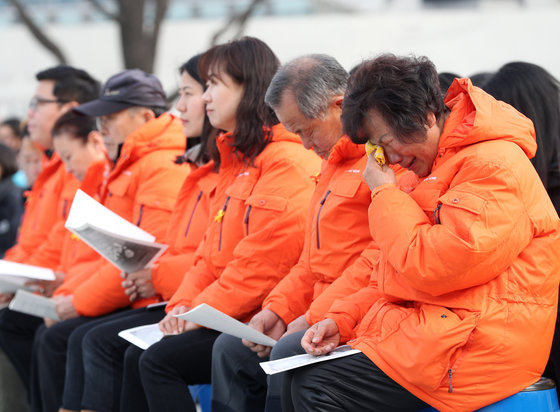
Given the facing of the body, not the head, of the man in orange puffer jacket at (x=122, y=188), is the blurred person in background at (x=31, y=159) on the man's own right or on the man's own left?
on the man's own right

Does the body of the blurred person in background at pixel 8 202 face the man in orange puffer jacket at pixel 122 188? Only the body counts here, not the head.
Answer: no

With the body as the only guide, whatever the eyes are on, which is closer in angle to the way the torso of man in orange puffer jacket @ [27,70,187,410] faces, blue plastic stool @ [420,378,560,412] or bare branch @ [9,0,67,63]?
the bare branch

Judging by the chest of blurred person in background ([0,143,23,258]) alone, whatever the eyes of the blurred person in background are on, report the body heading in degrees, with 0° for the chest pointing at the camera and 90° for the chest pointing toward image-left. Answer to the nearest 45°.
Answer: approximately 90°

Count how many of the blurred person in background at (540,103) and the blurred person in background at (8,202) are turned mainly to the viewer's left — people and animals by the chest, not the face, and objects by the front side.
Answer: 2

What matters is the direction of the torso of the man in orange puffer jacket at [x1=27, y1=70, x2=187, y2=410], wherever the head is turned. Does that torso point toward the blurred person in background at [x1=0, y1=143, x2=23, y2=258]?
no

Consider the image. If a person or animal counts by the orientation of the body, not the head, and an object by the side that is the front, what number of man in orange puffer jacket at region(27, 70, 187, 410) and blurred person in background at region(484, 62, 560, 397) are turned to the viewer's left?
2

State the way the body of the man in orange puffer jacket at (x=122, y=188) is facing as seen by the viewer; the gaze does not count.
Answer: to the viewer's left

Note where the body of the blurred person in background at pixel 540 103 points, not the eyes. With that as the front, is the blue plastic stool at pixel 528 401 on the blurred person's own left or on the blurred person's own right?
on the blurred person's own left

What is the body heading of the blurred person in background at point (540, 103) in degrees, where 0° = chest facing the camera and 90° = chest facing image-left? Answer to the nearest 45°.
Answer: approximately 90°

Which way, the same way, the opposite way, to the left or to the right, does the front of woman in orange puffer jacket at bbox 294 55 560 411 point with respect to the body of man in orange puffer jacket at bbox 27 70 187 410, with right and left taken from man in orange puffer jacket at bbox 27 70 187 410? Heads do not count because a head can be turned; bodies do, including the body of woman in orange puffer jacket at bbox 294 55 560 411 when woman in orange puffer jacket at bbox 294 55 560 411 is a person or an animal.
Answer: the same way

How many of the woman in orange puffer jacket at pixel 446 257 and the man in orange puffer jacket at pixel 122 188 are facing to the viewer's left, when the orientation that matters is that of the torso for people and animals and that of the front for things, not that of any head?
2

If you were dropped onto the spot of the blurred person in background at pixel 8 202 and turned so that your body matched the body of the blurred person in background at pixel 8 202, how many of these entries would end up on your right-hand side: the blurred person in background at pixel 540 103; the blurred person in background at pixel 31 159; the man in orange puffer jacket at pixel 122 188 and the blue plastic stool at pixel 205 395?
0

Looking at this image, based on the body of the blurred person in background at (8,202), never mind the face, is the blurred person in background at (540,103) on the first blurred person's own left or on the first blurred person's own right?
on the first blurred person's own left

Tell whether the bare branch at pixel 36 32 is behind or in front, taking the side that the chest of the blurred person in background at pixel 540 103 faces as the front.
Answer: in front

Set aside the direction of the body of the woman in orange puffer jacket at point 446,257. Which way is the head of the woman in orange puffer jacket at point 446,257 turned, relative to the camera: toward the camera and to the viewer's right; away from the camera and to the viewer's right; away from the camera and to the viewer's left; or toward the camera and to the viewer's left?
toward the camera and to the viewer's left
